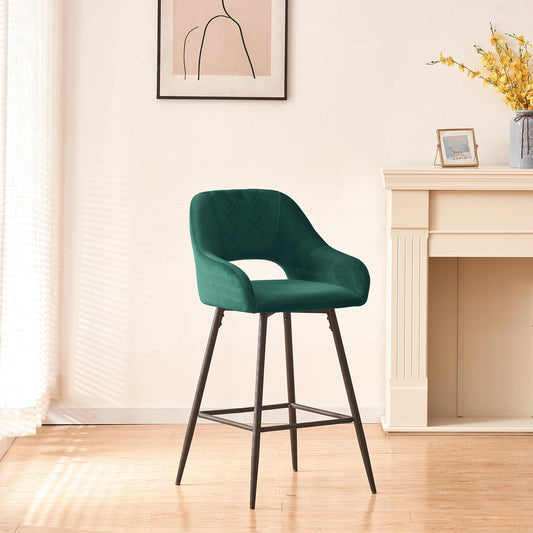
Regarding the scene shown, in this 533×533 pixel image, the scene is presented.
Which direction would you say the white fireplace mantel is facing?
toward the camera

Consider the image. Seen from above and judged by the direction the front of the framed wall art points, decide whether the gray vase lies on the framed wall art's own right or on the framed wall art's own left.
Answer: on the framed wall art's own left

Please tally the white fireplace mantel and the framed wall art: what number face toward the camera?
2

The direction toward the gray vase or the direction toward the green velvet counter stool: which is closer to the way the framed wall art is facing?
the green velvet counter stool

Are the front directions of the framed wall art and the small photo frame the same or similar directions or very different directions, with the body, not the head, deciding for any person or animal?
same or similar directions

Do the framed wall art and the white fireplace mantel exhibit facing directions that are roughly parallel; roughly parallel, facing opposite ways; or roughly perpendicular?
roughly parallel

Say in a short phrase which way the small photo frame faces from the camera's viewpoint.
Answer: facing the viewer
